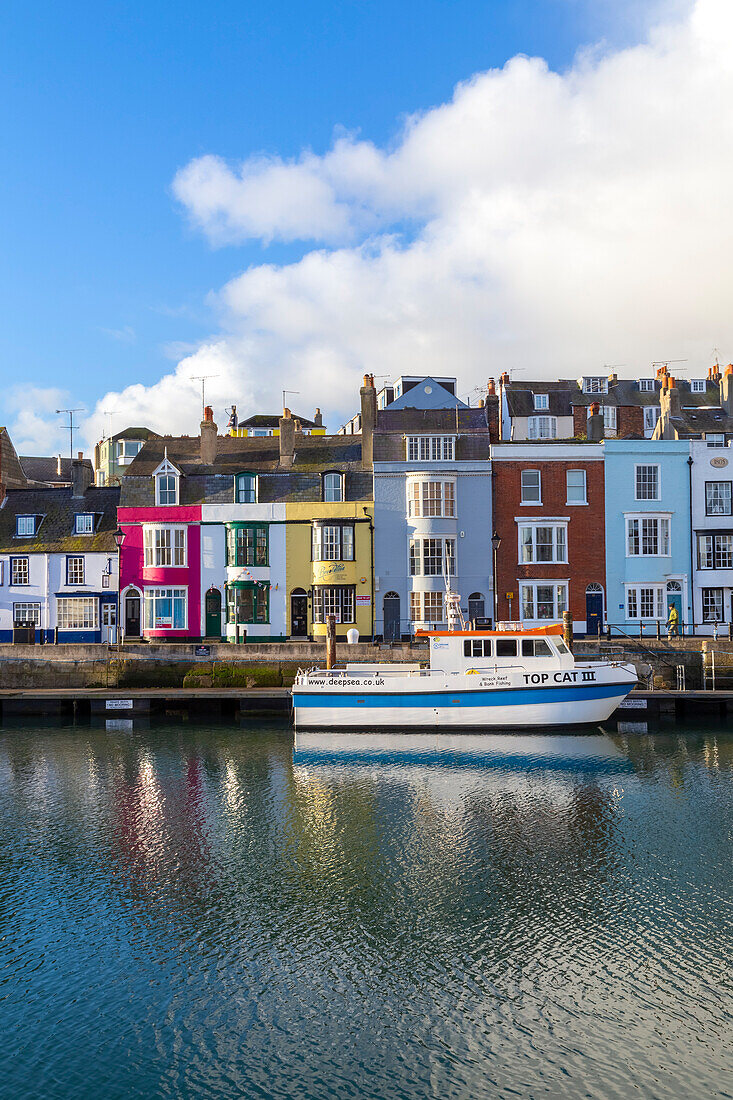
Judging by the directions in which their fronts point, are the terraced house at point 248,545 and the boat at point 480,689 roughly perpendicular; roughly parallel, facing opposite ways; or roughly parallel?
roughly perpendicular

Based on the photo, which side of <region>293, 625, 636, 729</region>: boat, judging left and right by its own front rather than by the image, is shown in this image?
right

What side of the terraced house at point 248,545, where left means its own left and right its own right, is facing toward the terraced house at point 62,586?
right

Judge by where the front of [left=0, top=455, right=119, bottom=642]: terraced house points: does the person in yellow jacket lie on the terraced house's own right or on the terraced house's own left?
on the terraced house's own left

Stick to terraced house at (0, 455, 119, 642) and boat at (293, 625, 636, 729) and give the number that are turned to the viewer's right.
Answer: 1

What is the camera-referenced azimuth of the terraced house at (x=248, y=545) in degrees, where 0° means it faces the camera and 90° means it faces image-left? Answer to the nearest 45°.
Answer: approximately 0°

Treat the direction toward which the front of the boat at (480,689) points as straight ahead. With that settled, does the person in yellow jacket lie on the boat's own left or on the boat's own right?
on the boat's own left

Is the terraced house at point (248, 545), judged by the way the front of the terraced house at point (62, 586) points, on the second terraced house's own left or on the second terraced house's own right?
on the second terraced house's own left

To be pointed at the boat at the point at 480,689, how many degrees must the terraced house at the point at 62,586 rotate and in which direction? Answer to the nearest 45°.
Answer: approximately 45° to its left
